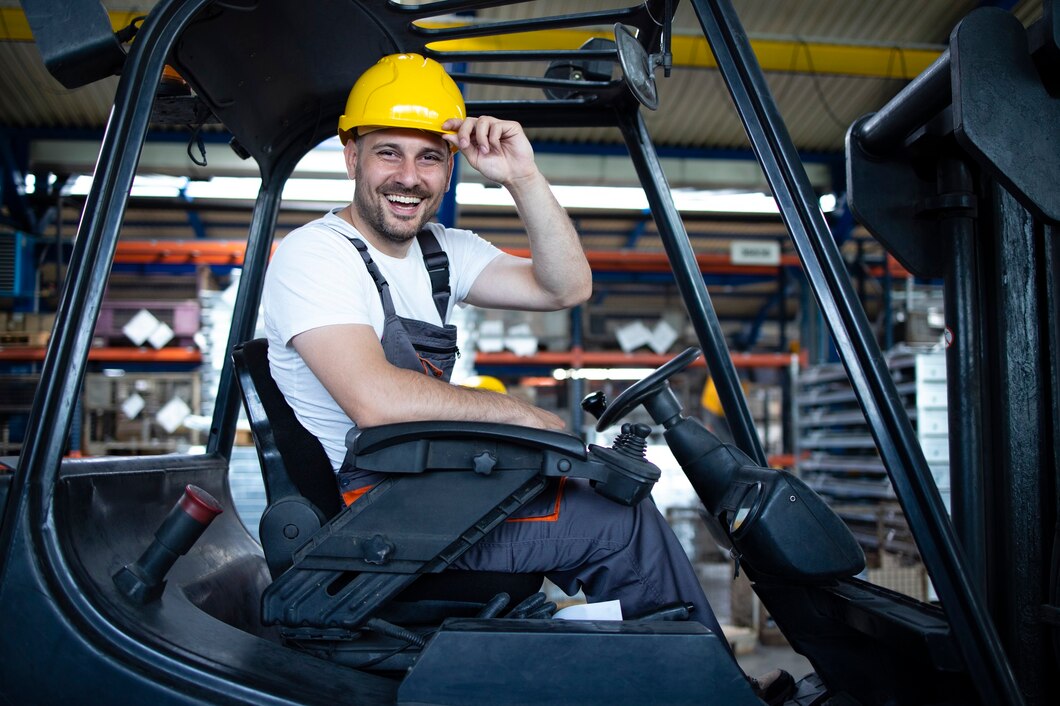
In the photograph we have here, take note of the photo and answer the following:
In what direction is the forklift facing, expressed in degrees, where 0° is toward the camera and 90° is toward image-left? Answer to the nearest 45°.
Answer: approximately 270°

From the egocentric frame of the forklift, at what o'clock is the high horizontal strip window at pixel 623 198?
The high horizontal strip window is roughly at 9 o'clock from the forklift.

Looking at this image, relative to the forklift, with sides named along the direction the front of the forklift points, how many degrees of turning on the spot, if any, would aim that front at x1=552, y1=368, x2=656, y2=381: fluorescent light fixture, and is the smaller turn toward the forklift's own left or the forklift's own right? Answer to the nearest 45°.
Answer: approximately 90° to the forklift's own left

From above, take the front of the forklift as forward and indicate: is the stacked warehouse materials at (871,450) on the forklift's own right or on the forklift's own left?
on the forklift's own left
